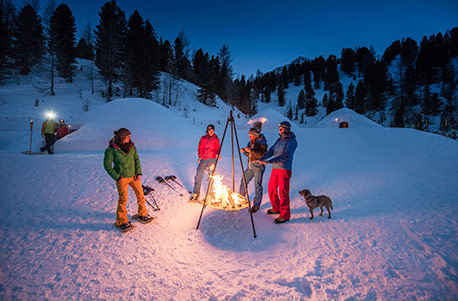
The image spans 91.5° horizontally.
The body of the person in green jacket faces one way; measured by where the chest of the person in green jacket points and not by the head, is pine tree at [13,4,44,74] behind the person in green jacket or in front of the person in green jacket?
behind

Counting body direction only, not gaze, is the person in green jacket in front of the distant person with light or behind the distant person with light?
in front

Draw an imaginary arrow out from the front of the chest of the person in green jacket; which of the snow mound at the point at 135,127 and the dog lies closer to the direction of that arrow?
the dog

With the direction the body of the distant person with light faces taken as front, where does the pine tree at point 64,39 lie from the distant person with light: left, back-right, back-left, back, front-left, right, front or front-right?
back

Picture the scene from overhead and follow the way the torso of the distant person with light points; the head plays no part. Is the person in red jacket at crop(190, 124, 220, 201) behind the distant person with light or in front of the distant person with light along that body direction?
in front

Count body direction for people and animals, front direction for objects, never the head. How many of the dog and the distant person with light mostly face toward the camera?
1

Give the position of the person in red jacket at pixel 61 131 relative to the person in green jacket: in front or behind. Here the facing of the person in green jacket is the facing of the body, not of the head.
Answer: behind

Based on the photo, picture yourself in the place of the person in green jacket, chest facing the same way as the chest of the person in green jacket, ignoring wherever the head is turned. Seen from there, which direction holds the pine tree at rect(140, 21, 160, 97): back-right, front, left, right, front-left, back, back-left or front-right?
back-left

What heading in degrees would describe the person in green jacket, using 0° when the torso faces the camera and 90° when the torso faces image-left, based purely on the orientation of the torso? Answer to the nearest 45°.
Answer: approximately 315°

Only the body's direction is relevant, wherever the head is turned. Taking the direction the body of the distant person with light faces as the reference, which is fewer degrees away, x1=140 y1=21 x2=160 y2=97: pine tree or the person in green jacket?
the person in green jacket
